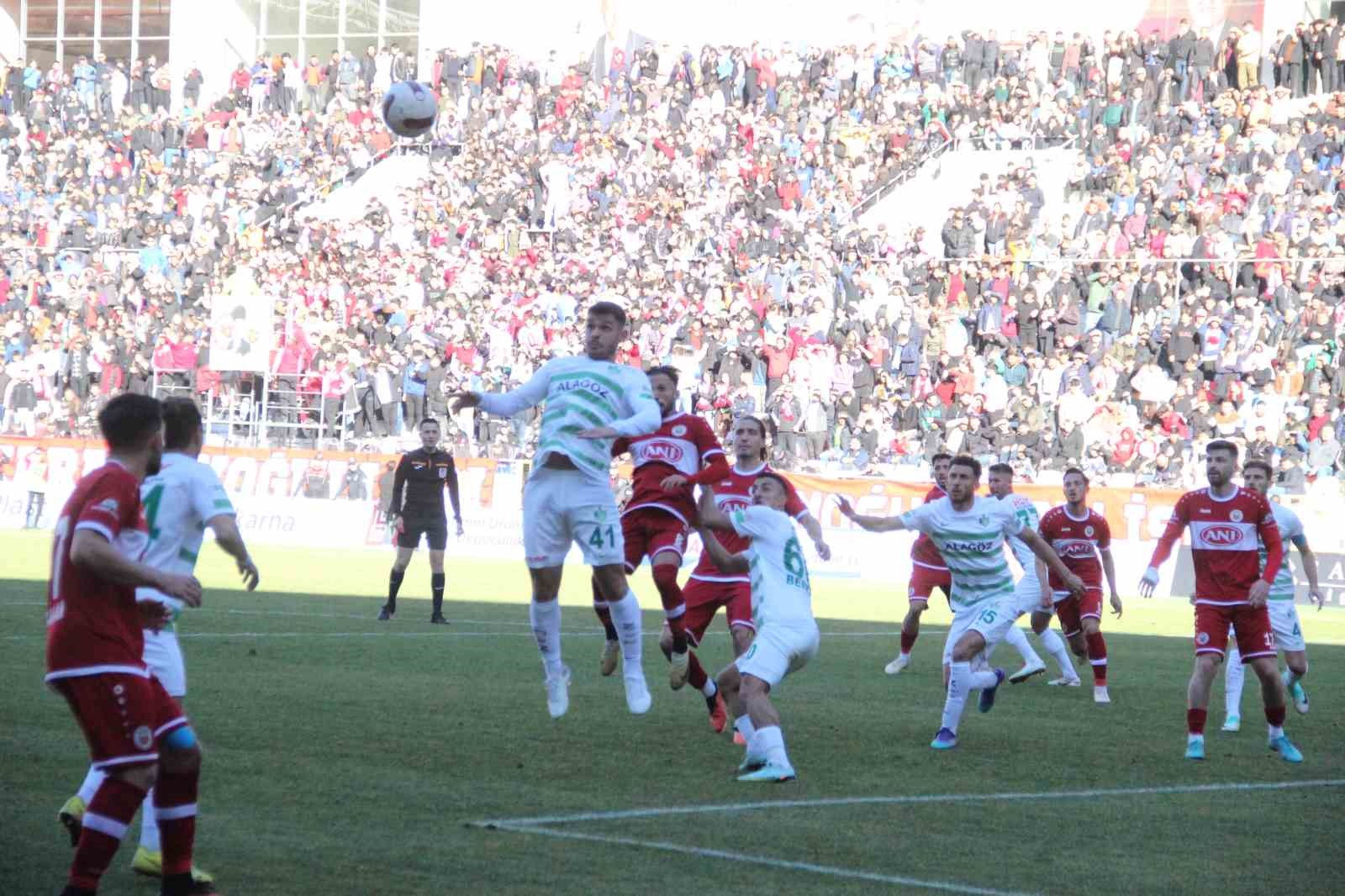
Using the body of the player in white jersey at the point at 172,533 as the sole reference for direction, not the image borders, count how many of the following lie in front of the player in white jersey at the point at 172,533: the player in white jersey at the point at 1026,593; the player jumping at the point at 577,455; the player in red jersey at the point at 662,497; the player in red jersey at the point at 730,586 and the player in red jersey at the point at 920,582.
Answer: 5

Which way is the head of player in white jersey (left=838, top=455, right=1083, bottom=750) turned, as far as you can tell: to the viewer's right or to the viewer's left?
to the viewer's left

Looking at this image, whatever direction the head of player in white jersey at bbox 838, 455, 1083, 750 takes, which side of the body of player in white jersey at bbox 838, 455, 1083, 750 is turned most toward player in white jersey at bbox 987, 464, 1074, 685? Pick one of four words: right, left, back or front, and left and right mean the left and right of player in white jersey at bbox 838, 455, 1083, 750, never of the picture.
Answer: back

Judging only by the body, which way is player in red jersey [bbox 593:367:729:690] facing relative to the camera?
toward the camera

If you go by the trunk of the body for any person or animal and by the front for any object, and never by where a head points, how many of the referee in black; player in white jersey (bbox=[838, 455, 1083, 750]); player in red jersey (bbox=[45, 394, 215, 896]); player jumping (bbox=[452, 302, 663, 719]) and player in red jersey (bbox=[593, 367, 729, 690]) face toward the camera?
4

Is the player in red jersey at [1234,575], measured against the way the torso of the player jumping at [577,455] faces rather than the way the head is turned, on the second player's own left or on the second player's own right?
on the second player's own left

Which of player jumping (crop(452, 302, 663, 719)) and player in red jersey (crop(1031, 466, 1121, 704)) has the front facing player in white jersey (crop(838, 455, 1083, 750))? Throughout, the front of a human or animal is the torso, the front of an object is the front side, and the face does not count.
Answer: the player in red jersey

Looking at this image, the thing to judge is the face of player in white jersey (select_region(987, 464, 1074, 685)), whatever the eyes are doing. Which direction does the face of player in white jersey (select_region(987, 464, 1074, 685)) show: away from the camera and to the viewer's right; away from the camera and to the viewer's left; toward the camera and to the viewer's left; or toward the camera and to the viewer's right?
toward the camera and to the viewer's left

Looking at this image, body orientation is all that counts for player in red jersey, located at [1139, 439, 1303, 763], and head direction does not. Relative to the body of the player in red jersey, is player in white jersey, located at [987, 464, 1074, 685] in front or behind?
behind

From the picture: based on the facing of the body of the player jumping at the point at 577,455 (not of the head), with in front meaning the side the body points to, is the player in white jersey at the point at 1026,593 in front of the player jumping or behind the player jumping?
behind

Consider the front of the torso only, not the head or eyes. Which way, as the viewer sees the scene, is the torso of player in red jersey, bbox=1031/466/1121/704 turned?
toward the camera

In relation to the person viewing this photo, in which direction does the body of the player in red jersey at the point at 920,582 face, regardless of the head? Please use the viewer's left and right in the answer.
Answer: facing the viewer and to the left of the viewer

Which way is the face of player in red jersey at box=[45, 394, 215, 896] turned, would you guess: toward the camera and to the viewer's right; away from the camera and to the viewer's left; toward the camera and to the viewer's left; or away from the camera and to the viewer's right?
away from the camera and to the viewer's right

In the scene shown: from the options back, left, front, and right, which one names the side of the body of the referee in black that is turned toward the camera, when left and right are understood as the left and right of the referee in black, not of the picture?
front
